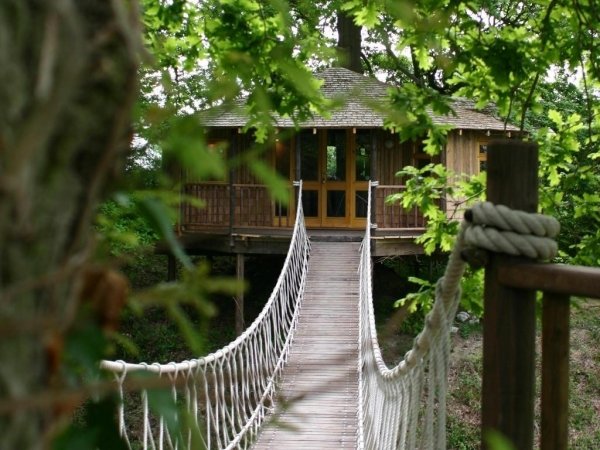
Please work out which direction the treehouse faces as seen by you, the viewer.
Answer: facing the viewer

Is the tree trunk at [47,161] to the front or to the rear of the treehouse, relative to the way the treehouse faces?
to the front

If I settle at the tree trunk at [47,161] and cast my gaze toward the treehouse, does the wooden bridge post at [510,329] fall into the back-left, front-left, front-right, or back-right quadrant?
front-right

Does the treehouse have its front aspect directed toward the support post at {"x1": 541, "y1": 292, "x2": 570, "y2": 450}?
yes

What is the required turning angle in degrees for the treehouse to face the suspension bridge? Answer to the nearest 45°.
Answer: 0° — it already faces it

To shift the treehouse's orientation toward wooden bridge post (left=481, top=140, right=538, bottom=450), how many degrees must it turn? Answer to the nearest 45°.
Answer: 0° — it already faces it
